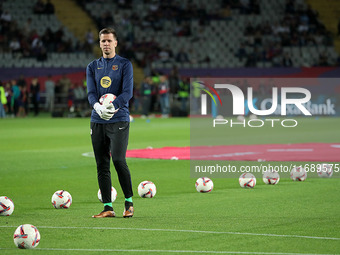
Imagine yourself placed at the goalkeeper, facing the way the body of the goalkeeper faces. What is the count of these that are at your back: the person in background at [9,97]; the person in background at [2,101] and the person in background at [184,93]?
3

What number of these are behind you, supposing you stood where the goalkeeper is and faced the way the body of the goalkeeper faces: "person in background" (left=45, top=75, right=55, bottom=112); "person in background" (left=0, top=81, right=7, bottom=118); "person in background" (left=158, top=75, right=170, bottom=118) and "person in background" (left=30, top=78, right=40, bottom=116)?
4

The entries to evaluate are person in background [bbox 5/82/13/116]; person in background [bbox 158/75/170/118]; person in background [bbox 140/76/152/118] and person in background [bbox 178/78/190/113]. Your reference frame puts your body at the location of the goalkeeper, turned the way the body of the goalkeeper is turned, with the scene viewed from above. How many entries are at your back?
4

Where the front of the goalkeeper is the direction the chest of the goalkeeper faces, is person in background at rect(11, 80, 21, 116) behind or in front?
behind

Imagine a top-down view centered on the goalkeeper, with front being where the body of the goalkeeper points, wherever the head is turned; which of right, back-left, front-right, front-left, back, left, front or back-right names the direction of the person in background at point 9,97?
back

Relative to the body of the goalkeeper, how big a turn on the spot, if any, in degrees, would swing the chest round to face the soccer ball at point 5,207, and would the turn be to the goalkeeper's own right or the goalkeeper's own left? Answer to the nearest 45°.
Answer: approximately 90° to the goalkeeper's own right

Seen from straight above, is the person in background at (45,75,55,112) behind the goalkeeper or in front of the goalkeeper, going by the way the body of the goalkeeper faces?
behind

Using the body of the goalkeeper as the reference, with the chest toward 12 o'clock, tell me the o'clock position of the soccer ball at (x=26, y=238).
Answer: The soccer ball is roughly at 1 o'clock from the goalkeeper.

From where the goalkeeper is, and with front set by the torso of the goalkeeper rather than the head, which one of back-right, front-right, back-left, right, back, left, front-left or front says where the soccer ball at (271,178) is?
back-left

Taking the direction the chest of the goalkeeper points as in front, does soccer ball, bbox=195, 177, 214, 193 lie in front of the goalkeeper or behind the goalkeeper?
behind

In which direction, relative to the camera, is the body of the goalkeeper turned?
toward the camera

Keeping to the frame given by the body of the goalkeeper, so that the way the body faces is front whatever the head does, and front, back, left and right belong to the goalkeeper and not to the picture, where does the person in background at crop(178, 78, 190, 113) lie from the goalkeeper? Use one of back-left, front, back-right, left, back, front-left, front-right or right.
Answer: back

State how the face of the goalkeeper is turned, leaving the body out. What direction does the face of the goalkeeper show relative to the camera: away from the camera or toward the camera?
toward the camera

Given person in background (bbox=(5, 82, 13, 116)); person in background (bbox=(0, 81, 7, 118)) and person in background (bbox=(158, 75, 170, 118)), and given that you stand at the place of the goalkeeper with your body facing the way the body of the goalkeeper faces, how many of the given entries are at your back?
3

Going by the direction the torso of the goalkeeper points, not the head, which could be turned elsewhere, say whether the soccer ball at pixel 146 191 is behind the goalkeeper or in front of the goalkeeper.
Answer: behind
